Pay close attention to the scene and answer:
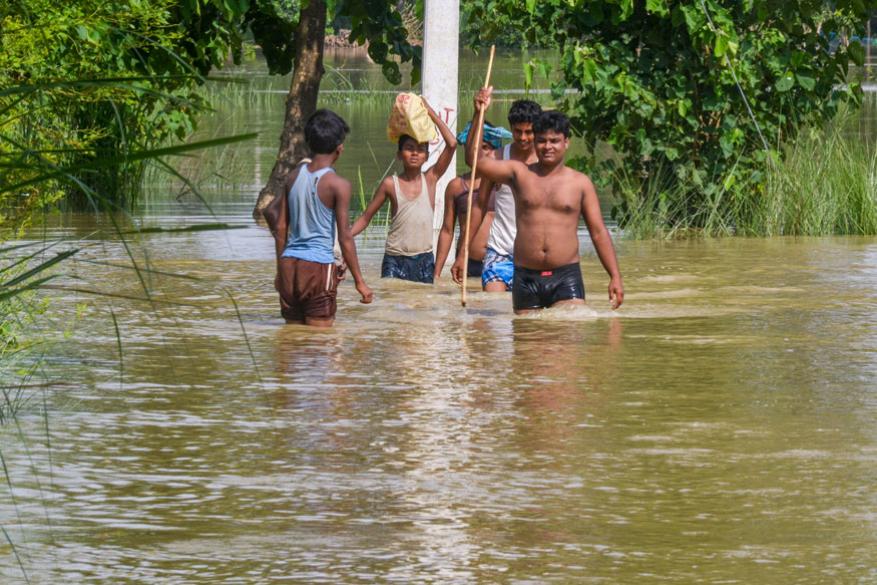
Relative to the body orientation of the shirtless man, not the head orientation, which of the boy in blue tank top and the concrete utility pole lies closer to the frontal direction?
the boy in blue tank top

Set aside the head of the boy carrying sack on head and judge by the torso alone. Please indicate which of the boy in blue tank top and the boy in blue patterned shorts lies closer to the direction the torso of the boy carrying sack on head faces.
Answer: the boy in blue tank top

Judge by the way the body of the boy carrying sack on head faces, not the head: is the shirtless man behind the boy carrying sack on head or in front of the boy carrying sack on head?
in front

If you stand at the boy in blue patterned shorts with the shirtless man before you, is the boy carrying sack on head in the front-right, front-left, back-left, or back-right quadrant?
back-right

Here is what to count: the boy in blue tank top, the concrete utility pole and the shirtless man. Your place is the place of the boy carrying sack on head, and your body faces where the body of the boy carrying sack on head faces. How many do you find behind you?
1

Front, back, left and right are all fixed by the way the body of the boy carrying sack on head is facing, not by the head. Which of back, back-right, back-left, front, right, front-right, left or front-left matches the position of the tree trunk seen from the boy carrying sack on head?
back

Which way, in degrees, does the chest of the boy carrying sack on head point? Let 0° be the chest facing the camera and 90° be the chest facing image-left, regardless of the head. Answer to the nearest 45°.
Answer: approximately 0°

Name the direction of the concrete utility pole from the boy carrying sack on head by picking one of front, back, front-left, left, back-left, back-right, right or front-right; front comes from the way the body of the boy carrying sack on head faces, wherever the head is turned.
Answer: back

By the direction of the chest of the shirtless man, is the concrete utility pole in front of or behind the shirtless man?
behind

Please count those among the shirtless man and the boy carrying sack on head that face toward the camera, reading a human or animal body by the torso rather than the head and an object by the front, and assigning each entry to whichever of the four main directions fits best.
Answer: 2
